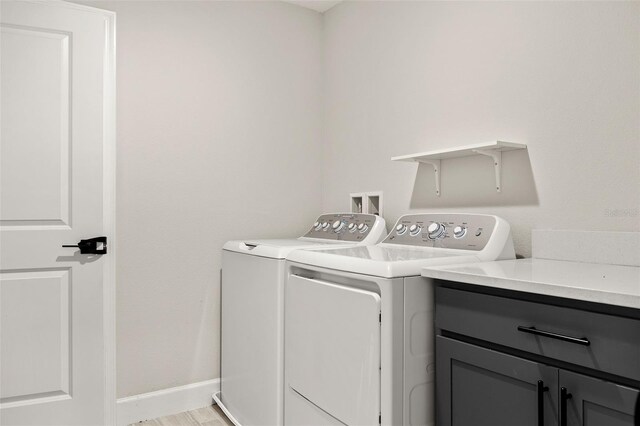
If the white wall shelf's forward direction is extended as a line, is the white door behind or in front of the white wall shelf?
in front

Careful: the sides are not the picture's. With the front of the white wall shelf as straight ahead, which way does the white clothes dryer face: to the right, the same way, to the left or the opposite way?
the same way

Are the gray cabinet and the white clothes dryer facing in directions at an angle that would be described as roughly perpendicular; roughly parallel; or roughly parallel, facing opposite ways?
roughly parallel

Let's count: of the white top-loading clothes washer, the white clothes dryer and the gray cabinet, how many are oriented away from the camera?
0

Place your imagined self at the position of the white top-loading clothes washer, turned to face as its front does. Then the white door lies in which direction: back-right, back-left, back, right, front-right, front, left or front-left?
front-right

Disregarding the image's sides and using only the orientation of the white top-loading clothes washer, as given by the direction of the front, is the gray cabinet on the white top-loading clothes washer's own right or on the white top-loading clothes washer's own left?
on the white top-loading clothes washer's own left

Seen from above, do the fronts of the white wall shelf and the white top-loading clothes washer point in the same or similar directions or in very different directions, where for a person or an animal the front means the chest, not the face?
same or similar directions

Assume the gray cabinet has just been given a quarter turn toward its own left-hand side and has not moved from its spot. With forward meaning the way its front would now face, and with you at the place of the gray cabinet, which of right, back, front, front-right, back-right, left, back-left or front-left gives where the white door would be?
back-right

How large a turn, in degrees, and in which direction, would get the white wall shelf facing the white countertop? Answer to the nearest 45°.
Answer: approximately 45° to its left

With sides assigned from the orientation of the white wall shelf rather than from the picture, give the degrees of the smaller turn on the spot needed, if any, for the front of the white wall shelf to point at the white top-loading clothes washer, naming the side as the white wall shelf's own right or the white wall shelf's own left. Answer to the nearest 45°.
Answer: approximately 45° to the white wall shelf's own right

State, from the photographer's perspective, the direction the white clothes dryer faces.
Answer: facing the viewer and to the left of the viewer
